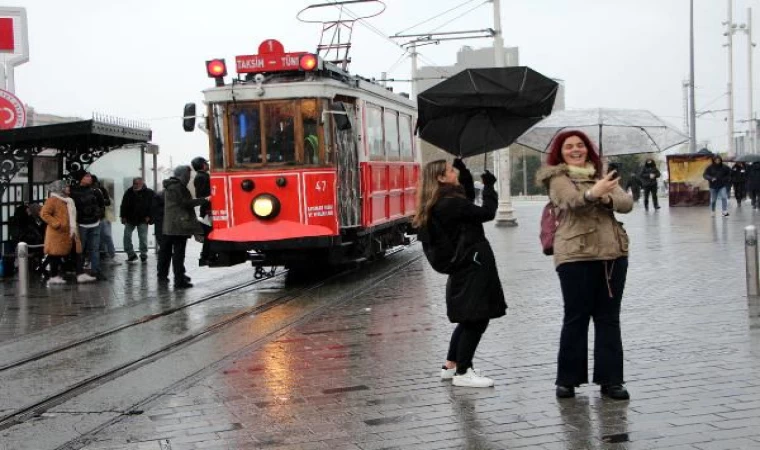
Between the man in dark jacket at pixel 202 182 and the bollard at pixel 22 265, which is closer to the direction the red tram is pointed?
the bollard

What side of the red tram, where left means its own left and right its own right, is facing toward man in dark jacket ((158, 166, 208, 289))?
front

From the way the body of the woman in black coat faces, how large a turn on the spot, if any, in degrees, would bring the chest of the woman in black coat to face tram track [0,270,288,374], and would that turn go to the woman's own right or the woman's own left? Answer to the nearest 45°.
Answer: approximately 135° to the woman's own left

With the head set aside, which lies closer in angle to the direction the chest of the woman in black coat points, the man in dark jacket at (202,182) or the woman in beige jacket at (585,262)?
the woman in beige jacket

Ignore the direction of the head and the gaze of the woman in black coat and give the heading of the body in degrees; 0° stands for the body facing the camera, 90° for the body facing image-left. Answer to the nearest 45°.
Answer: approximately 270°

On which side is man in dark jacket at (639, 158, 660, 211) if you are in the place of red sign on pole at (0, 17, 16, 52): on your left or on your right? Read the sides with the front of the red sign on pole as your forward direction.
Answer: on your left

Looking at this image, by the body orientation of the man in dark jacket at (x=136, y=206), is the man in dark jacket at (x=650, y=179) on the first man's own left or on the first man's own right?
on the first man's own left

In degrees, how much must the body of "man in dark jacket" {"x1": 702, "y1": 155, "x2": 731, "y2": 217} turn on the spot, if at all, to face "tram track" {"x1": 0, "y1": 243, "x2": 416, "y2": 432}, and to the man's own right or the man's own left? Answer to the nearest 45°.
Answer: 0° — they already face it
